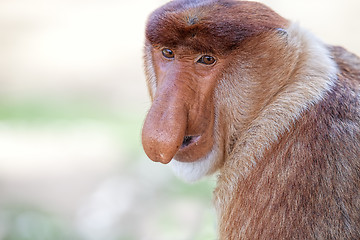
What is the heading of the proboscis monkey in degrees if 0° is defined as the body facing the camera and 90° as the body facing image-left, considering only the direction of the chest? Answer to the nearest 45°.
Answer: approximately 45°
